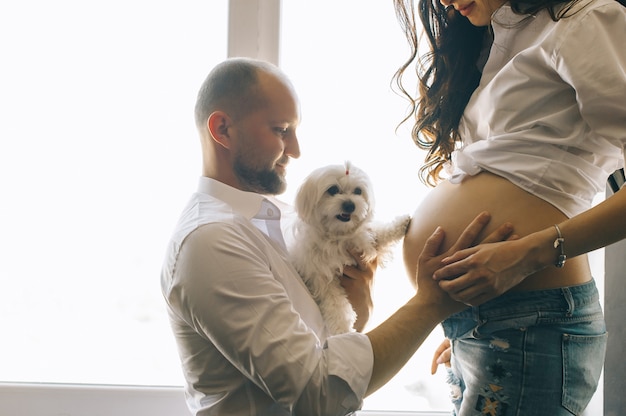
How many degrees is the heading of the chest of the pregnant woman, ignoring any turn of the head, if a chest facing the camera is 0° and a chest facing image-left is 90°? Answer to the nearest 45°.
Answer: approximately 90°

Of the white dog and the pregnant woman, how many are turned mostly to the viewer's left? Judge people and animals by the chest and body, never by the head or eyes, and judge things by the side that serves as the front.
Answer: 1

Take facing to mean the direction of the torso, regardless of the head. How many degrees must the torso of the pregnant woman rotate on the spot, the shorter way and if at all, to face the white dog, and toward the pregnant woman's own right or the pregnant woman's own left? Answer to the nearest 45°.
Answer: approximately 45° to the pregnant woman's own right

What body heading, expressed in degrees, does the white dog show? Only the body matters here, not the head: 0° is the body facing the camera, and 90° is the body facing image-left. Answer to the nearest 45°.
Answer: approximately 315°
